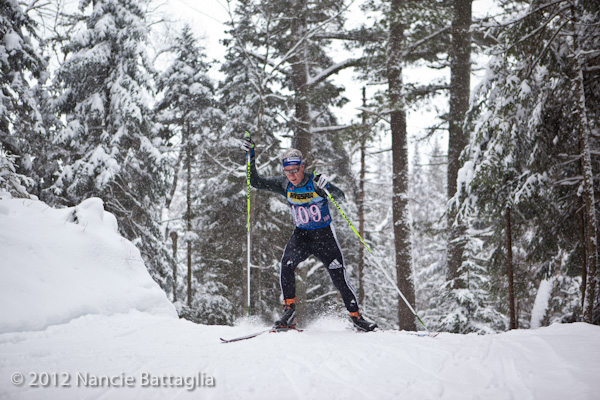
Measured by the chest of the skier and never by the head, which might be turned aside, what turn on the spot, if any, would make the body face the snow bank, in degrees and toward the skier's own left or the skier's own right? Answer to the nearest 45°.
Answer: approximately 45° to the skier's own right

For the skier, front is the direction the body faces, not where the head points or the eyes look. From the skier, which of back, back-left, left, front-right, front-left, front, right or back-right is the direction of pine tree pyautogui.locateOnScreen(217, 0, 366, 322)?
back-right

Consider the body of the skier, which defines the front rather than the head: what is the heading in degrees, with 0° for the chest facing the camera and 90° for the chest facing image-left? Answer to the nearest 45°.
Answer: approximately 45°

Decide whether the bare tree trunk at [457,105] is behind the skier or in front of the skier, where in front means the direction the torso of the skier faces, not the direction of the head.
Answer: behind

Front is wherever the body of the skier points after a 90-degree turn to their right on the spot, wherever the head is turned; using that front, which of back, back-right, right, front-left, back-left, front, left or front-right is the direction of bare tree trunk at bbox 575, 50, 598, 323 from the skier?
back-right

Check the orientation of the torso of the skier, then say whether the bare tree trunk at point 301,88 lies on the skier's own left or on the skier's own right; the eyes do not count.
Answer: on the skier's own right

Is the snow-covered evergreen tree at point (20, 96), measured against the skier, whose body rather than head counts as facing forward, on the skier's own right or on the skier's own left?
on the skier's own right

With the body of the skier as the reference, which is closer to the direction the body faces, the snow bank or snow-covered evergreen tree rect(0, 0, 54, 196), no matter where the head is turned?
the snow bank

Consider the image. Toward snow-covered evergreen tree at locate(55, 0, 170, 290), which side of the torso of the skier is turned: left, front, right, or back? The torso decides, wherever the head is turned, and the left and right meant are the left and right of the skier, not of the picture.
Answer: right
